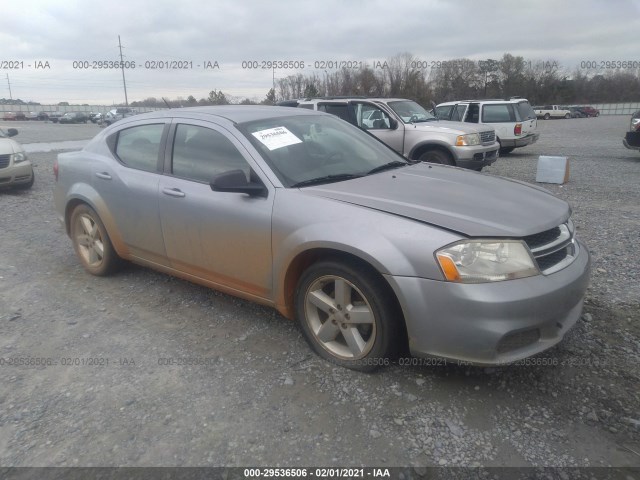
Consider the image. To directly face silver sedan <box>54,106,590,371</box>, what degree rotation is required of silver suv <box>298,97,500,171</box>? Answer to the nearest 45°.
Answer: approximately 45° to its right

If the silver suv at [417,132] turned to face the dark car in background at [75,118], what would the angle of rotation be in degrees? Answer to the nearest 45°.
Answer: approximately 180°

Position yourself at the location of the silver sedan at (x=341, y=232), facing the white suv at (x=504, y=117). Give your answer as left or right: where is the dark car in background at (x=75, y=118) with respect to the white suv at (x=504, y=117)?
left

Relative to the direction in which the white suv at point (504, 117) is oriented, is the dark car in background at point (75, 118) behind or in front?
in front

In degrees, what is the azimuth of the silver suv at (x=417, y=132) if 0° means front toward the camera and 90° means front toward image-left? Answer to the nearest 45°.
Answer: approximately 315°

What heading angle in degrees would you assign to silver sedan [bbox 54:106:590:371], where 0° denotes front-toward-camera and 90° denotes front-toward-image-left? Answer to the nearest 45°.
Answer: approximately 315°

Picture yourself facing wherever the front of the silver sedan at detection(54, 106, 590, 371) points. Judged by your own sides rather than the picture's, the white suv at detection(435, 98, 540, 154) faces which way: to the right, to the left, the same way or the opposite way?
the opposite way

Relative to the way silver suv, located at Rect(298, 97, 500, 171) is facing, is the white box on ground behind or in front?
in front

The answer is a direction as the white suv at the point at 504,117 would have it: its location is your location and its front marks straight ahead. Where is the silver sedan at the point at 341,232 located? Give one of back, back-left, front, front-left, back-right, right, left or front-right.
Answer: back-left

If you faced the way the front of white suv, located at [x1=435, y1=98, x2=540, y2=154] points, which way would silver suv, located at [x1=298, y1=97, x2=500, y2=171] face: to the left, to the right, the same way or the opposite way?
the opposite way

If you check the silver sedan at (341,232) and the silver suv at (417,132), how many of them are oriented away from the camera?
0

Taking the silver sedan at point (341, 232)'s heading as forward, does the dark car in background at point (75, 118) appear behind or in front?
behind

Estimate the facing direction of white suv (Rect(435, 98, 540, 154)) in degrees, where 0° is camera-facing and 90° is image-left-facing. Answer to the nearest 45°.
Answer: approximately 135°
